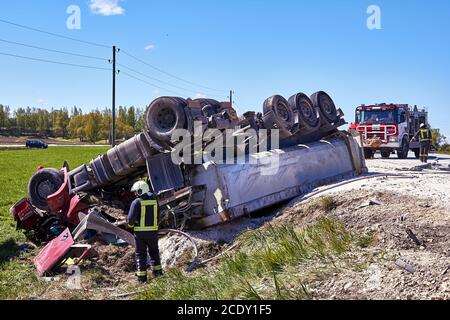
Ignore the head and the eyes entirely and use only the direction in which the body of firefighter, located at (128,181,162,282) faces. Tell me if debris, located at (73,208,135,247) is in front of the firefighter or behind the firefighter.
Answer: in front

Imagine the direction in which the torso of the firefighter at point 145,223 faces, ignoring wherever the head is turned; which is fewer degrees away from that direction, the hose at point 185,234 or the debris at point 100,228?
the debris

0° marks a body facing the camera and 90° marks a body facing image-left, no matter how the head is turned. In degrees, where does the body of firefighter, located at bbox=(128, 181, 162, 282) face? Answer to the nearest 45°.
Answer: approximately 135°

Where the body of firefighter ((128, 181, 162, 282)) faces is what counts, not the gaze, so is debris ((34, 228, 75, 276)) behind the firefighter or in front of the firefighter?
in front

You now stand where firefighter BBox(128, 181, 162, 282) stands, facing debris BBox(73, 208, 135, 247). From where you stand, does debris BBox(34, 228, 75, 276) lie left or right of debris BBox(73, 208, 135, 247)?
left

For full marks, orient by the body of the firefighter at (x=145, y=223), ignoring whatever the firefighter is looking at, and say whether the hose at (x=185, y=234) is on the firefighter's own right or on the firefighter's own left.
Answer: on the firefighter's own right
